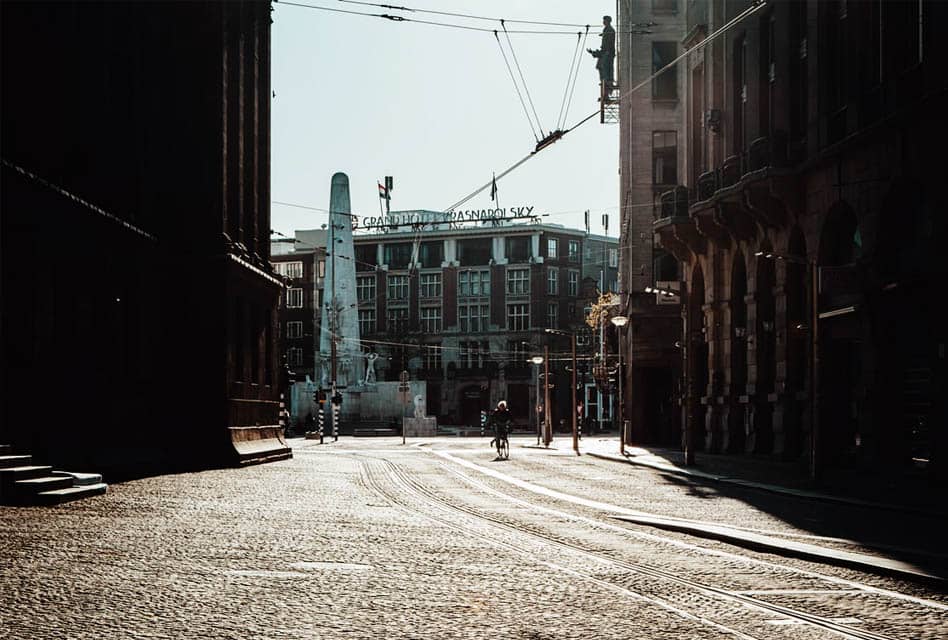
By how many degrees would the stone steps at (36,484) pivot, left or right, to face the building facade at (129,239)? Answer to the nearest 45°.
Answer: approximately 135° to its left

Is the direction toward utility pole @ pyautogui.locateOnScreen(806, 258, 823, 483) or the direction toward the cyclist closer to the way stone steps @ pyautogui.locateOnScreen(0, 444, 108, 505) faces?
the utility pole

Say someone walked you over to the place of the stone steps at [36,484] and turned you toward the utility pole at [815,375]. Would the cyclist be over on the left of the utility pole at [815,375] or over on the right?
left

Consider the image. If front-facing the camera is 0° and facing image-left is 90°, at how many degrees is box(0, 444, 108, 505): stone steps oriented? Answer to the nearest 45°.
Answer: approximately 315°

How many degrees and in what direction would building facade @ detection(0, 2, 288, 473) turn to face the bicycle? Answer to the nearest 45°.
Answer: approximately 90° to its left

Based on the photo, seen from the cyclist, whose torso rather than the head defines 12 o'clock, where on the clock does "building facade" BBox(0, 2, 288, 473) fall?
The building facade is roughly at 1 o'clock from the cyclist.
